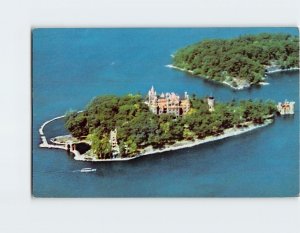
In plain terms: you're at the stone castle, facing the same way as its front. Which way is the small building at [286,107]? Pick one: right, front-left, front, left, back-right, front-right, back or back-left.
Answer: left

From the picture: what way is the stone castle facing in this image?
toward the camera
